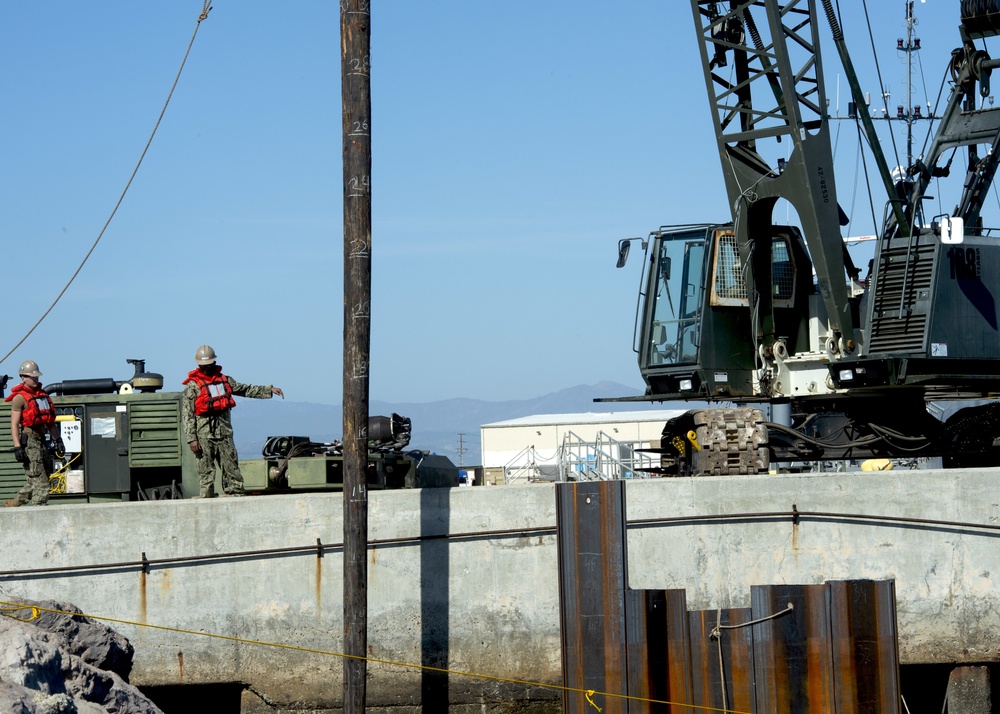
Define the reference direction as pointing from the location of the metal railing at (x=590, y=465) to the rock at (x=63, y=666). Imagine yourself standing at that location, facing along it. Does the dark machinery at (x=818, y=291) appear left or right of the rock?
left

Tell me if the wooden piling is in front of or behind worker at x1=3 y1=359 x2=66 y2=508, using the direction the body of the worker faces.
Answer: in front

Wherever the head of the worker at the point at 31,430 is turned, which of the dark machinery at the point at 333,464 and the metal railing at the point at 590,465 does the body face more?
the dark machinery

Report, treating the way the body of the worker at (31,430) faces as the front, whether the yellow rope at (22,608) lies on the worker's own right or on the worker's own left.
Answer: on the worker's own right

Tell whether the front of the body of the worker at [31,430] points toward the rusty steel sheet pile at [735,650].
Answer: yes

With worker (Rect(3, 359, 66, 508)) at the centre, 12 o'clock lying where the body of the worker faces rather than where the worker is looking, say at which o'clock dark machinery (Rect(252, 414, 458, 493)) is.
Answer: The dark machinery is roughly at 11 o'clock from the worker.

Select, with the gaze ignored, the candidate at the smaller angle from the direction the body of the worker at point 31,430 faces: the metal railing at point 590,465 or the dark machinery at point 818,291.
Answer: the dark machinery

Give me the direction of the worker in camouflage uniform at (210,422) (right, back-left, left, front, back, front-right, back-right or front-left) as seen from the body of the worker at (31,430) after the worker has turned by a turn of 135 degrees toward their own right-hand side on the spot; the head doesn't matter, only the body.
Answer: back-left

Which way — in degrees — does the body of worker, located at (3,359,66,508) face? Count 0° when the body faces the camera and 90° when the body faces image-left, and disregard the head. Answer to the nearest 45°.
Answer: approximately 315°

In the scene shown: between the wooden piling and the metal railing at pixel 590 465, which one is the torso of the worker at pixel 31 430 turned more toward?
the wooden piling

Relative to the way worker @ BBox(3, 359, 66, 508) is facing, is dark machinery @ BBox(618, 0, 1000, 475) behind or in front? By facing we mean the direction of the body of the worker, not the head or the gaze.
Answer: in front
